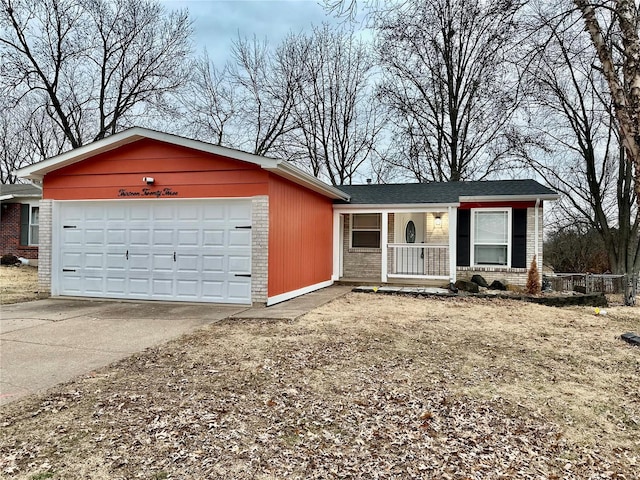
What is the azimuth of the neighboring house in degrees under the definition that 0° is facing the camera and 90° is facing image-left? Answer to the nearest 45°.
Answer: approximately 0°

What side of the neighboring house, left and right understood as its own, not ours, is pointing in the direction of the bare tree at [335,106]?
left

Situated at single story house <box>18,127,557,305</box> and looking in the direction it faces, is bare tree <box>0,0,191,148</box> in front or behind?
behind

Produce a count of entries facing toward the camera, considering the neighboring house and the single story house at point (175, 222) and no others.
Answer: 2

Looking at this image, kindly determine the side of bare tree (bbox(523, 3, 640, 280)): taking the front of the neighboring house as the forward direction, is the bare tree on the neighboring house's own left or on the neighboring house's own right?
on the neighboring house's own left

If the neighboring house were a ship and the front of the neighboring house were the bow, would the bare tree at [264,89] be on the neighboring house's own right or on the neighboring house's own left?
on the neighboring house's own left

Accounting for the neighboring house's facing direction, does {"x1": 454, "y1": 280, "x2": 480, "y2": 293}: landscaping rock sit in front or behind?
in front

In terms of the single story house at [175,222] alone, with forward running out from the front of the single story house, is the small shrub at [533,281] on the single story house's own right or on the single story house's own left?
on the single story house's own left

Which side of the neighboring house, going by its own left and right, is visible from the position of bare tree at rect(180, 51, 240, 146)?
back

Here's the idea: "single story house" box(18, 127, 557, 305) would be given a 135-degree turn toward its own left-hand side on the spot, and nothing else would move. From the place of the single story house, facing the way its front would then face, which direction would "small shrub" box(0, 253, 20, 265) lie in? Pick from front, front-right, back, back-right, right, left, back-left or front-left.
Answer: left

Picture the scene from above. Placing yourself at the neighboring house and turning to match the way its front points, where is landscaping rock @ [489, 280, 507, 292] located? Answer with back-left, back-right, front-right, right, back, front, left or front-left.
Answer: front-left

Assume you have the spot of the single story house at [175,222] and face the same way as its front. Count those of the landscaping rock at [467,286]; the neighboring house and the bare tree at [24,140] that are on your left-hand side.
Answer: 1
